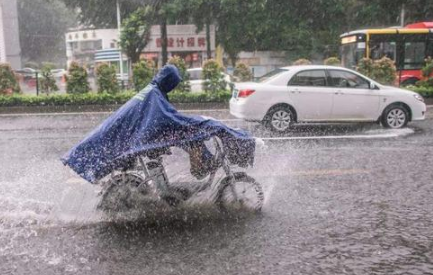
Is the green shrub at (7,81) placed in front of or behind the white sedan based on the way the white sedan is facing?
behind

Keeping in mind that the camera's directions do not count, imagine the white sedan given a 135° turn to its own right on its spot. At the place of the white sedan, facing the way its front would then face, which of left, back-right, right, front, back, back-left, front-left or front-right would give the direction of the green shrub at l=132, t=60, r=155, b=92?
right

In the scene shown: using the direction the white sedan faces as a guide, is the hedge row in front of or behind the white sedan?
behind

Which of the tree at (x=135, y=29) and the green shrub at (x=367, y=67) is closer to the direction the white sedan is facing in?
the green shrub

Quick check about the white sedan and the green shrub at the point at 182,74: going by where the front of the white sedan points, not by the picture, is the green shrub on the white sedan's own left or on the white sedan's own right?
on the white sedan's own left

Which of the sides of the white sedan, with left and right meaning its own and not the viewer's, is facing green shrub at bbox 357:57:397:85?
left

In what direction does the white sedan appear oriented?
to the viewer's right

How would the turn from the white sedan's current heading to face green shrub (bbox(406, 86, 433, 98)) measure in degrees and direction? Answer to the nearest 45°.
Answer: approximately 45° to its left

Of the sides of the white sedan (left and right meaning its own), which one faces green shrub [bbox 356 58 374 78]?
left

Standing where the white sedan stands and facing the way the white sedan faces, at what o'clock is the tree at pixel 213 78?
The tree is roughly at 8 o'clock from the white sedan.

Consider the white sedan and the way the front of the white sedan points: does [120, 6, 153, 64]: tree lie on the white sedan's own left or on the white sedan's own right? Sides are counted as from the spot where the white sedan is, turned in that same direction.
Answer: on the white sedan's own left

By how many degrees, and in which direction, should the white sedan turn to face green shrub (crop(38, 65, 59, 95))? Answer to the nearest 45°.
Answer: approximately 135° to its left
